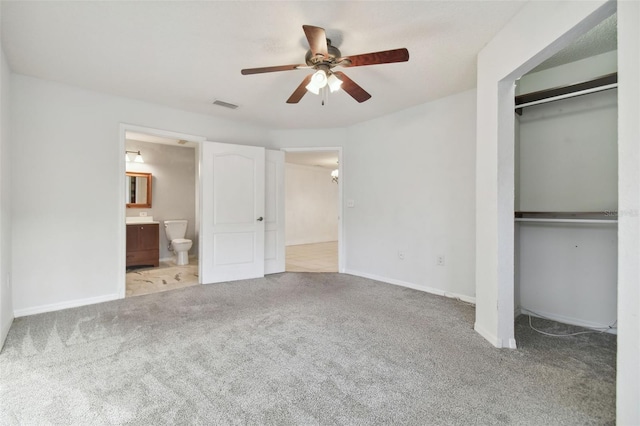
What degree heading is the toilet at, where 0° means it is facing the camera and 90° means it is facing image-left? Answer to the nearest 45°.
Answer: approximately 315°

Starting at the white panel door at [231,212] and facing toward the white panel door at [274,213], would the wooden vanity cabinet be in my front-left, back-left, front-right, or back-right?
back-left

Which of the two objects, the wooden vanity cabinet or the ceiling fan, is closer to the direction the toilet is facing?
the ceiling fan

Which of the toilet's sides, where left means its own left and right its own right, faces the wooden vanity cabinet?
right
